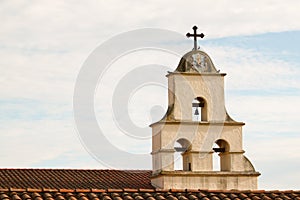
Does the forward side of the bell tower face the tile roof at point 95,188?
no

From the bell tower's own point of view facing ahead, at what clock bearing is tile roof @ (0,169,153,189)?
The tile roof is roughly at 3 o'clock from the bell tower.

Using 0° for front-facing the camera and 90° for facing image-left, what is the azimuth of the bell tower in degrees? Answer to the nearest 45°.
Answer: approximately 0°

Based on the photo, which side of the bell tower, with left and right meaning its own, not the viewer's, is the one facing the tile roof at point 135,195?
front
